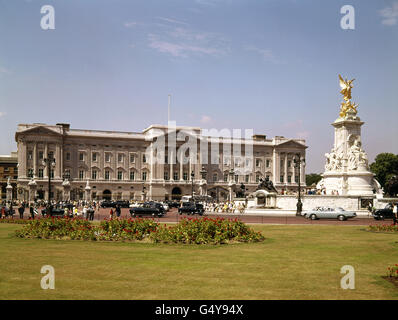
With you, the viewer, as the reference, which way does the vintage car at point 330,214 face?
facing to the left of the viewer

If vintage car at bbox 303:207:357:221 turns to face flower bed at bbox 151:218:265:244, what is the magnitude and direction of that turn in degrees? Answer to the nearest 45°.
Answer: approximately 90° to its left

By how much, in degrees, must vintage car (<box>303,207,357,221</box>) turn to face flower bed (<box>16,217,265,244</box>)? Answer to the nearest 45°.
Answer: approximately 90° to its left

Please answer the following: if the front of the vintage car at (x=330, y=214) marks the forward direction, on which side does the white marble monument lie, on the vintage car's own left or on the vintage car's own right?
on the vintage car's own right
